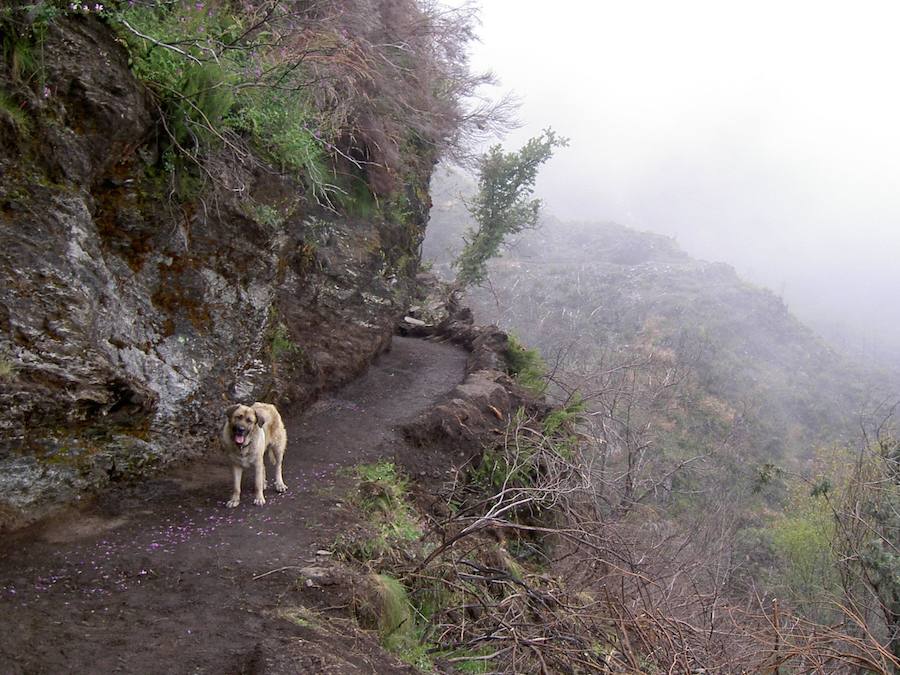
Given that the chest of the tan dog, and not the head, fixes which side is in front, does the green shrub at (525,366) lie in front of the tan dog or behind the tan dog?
behind

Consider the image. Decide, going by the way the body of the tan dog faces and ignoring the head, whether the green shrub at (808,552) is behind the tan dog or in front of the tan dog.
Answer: behind

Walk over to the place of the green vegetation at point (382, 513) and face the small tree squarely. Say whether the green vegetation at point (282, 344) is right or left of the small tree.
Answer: left

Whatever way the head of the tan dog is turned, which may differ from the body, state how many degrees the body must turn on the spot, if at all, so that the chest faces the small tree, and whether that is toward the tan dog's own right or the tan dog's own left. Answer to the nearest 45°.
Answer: approximately 135° to the tan dog's own right

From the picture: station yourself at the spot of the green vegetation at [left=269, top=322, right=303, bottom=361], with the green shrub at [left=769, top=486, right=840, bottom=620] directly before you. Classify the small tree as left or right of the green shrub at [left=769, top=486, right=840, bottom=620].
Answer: left

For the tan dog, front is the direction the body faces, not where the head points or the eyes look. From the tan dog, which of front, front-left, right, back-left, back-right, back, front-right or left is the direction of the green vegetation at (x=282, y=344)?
back-right

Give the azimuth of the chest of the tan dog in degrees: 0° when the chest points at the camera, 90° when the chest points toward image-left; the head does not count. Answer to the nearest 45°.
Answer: approximately 45°
